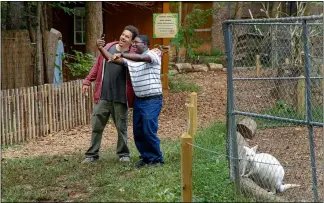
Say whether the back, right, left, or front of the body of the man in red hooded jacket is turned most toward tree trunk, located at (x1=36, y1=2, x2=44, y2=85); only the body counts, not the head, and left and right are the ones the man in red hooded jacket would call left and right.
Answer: back

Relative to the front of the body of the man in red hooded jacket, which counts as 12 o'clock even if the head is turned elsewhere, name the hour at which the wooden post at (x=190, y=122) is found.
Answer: The wooden post is roughly at 10 o'clock from the man in red hooded jacket.

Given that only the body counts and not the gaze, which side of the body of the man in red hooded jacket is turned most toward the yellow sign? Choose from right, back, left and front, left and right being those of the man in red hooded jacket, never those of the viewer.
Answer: back

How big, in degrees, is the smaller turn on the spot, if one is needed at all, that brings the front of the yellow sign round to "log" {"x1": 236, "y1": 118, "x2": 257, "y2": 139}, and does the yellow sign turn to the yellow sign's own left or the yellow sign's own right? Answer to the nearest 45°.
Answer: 0° — it already faces it

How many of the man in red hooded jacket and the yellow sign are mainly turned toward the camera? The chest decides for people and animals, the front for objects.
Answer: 2

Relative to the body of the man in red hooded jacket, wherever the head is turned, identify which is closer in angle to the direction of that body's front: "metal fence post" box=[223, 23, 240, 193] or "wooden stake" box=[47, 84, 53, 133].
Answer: the metal fence post

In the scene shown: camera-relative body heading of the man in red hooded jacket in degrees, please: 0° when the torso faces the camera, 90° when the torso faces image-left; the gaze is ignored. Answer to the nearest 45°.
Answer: approximately 0°

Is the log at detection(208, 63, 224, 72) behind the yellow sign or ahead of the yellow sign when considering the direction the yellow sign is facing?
behind

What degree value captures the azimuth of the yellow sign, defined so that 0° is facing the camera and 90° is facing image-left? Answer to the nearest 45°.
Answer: approximately 0°
